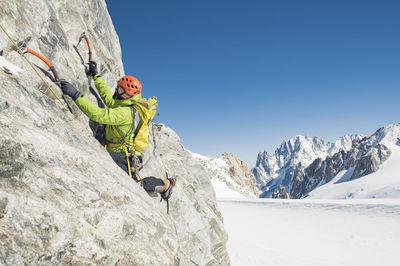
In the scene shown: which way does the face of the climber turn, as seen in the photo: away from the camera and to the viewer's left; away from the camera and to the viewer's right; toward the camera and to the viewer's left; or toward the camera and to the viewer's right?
away from the camera and to the viewer's left

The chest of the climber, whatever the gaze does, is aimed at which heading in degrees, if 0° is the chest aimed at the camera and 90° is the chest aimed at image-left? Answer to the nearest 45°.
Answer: approximately 90°
